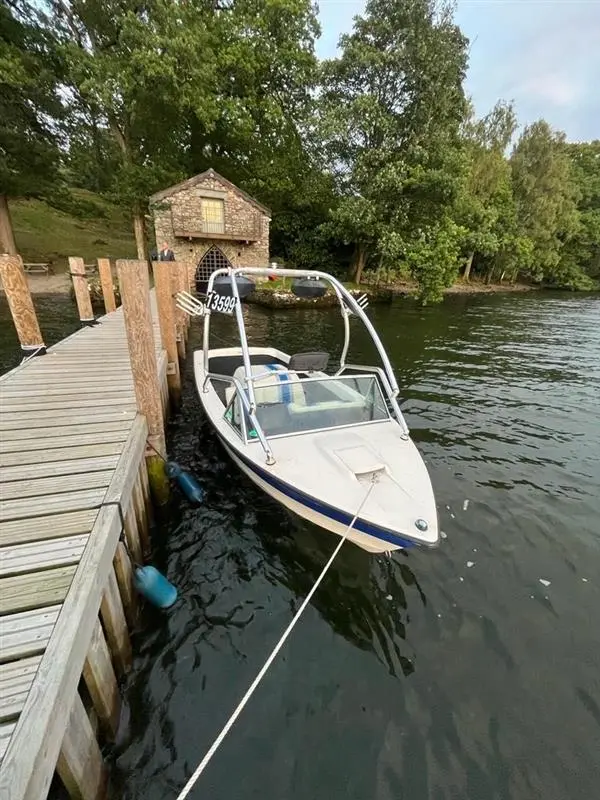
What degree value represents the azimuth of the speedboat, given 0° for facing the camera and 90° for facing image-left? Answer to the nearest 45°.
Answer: approximately 315°

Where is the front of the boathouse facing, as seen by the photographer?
facing the viewer

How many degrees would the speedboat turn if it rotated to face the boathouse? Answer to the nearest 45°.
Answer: approximately 135° to its left

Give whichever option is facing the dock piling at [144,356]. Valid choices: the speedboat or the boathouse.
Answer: the boathouse

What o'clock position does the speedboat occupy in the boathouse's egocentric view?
The speedboat is roughly at 12 o'clock from the boathouse.

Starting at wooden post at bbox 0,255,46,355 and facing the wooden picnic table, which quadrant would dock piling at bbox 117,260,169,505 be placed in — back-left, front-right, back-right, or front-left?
back-right

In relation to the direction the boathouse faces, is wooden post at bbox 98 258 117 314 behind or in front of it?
in front

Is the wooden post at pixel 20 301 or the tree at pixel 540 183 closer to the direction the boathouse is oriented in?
the wooden post

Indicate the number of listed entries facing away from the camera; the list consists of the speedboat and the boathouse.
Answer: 0

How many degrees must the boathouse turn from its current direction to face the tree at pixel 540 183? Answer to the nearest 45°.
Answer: approximately 90° to its left

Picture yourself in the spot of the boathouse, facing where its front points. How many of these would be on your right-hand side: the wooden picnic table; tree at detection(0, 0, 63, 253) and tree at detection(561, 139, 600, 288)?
2

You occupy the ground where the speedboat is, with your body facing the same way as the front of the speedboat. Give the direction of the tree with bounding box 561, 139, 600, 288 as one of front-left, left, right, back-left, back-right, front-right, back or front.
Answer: left

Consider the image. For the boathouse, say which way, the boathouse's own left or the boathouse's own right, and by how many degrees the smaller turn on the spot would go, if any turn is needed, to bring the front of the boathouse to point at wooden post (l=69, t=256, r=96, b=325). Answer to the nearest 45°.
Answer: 0° — it already faces it

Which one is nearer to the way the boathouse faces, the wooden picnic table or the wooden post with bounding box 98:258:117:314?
the wooden post

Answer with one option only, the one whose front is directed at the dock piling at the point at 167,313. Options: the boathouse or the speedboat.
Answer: the boathouse

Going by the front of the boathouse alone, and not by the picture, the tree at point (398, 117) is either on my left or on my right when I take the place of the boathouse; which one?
on my left
